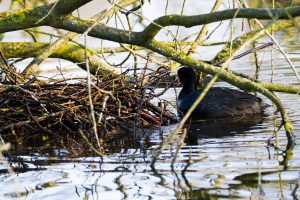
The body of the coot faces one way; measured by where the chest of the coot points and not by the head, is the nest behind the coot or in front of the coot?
in front

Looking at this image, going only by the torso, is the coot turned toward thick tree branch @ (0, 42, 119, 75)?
yes

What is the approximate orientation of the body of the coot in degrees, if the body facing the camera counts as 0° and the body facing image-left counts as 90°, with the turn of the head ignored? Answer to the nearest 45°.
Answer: approximately 90°
